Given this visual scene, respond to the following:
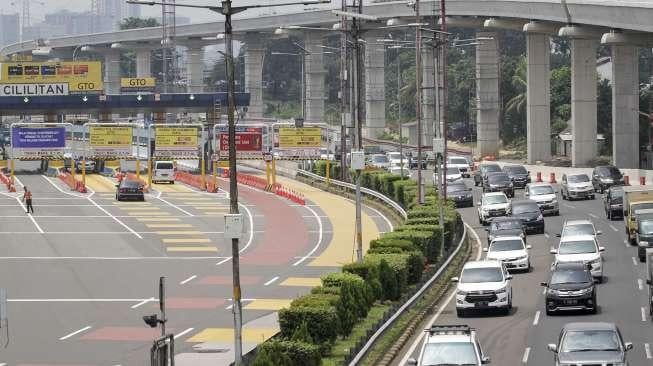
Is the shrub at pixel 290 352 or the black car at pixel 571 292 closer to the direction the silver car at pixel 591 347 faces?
the shrub

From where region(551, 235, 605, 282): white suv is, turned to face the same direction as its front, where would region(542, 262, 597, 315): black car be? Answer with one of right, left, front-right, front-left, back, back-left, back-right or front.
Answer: front

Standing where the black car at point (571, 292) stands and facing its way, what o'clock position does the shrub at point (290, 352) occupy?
The shrub is roughly at 1 o'clock from the black car.

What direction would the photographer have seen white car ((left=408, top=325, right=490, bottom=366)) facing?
facing the viewer

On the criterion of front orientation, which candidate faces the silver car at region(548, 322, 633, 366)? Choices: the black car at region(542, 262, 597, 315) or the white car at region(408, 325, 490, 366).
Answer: the black car

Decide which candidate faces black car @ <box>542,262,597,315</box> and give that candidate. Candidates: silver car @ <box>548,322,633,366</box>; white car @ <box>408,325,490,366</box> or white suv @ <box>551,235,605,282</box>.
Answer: the white suv

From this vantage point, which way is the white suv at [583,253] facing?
toward the camera

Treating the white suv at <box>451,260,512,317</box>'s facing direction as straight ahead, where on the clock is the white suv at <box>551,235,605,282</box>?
the white suv at <box>551,235,605,282</box> is roughly at 7 o'clock from the white suv at <box>451,260,512,317</box>.

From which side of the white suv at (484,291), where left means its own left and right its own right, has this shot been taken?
front

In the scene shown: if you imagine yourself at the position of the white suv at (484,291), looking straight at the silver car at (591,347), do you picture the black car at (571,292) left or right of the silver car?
left

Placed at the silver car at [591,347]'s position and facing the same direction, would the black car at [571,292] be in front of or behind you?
behind

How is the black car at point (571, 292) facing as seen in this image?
toward the camera
